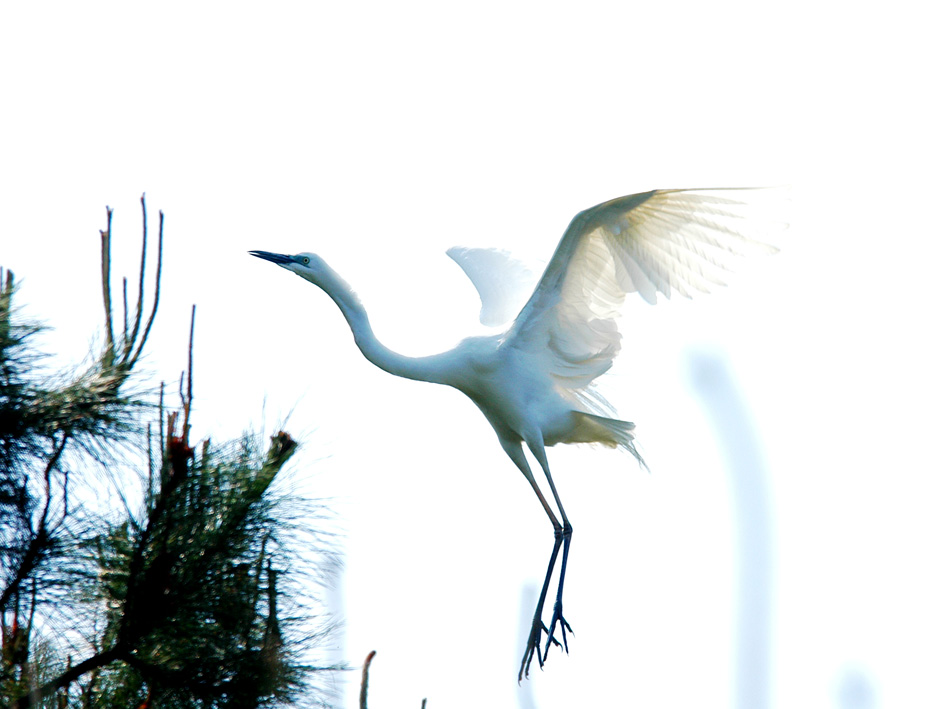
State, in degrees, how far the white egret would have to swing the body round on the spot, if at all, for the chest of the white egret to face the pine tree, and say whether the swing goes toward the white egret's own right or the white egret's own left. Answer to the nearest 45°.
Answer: approximately 45° to the white egret's own left

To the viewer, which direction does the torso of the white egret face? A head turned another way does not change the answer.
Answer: to the viewer's left
